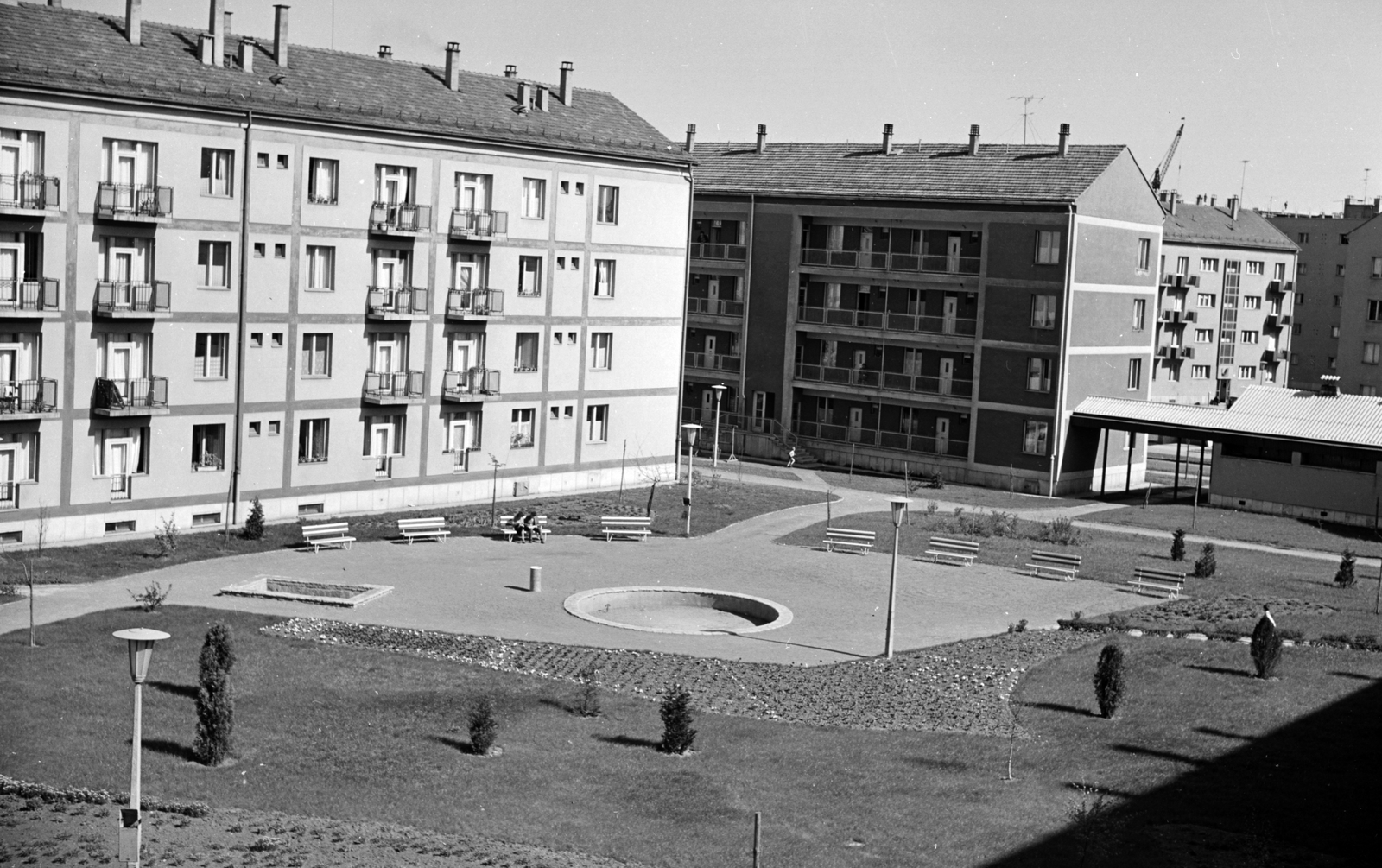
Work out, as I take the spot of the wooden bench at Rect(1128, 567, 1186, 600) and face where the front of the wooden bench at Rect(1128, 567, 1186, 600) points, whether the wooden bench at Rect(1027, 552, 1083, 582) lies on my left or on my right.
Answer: on my right

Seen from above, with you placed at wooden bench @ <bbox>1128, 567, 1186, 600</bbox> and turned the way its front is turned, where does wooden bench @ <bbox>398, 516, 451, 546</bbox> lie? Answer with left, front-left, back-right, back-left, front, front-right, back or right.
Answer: front-right

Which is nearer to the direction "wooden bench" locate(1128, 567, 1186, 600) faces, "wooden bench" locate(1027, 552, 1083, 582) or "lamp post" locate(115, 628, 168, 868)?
the lamp post

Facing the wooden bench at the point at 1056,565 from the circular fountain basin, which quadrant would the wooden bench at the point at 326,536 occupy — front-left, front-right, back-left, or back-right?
back-left

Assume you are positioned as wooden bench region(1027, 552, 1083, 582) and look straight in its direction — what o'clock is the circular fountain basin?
The circular fountain basin is roughly at 12 o'clock from the wooden bench.

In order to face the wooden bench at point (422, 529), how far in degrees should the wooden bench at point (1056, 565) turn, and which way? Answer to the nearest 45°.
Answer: approximately 45° to its right

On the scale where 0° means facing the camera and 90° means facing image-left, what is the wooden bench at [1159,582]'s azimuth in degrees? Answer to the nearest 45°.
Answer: approximately 45°

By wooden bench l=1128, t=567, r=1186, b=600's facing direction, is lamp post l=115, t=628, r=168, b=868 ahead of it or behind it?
ahead

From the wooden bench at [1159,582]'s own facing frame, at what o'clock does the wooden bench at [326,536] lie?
the wooden bench at [326,536] is roughly at 1 o'clock from the wooden bench at [1159,582].
